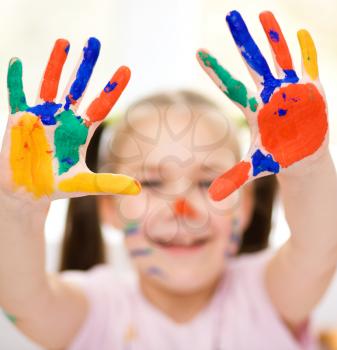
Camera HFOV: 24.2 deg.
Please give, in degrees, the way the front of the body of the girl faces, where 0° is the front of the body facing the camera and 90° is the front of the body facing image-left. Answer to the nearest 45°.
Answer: approximately 0°
